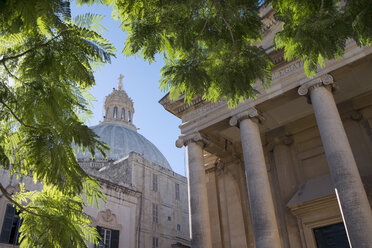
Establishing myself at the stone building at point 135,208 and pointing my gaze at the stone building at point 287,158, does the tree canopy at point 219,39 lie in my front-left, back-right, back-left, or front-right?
front-right

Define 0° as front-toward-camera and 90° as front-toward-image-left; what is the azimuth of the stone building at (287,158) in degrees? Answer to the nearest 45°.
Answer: approximately 45°

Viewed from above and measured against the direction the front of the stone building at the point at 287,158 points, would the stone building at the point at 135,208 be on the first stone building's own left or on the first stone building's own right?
on the first stone building's own right

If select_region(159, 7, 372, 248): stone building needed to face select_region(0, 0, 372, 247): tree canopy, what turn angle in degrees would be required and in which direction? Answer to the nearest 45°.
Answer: approximately 45° to its left

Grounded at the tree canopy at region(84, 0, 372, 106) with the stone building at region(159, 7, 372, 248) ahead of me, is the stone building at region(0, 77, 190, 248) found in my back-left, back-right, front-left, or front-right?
front-left

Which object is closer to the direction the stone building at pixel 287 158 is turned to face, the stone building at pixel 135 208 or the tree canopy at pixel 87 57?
the tree canopy

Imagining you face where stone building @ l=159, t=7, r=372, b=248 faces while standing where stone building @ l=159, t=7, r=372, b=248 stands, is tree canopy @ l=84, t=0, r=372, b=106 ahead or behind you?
ahead

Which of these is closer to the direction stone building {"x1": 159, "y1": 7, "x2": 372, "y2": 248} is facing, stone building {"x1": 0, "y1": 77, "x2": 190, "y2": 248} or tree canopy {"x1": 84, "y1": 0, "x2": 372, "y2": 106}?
the tree canopy
